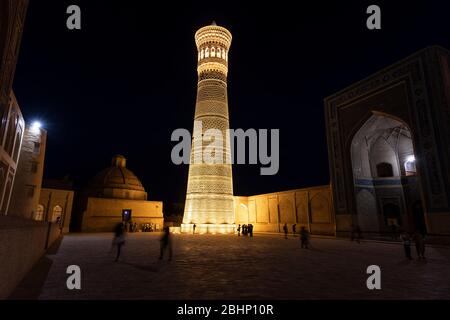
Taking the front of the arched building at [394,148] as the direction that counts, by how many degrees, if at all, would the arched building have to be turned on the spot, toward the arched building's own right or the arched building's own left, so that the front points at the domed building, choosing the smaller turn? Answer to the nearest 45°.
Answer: approximately 45° to the arched building's own right

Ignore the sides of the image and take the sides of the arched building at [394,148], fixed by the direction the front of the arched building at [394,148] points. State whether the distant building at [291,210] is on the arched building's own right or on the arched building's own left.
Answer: on the arched building's own right

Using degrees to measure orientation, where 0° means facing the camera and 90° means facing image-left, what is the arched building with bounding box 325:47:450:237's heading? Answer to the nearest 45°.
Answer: approximately 45°

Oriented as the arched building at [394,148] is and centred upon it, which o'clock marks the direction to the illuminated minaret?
The illuminated minaret is roughly at 1 o'clock from the arched building.

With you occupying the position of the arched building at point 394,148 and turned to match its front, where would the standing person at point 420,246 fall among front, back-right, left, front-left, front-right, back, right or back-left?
front-left
